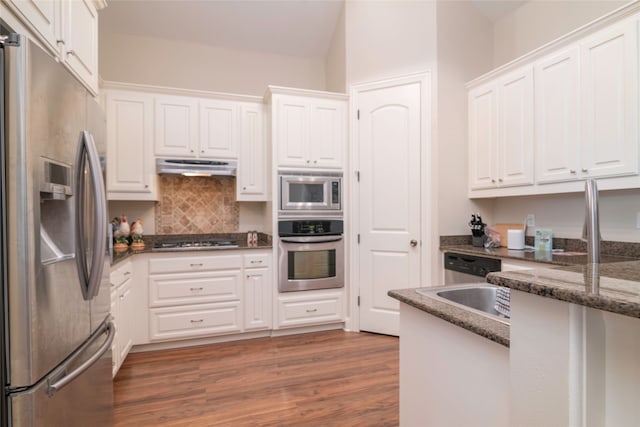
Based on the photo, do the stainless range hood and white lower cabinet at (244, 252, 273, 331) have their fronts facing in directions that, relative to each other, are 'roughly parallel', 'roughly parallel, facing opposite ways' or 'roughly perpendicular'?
roughly parallel

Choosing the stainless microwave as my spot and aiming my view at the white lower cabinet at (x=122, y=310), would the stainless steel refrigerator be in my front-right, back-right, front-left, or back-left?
front-left

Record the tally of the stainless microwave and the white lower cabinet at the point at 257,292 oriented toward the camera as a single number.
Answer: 2

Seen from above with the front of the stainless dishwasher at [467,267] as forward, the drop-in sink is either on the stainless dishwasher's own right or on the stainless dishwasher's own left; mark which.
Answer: on the stainless dishwasher's own left

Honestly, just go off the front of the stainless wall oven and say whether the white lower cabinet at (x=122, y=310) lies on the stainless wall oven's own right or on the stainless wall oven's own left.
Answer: on the stainless wall oven's own right

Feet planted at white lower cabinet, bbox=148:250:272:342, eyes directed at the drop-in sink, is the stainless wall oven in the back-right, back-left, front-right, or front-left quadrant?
front-left

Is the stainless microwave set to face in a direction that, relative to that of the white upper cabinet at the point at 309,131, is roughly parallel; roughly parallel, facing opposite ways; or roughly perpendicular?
roughly parallel

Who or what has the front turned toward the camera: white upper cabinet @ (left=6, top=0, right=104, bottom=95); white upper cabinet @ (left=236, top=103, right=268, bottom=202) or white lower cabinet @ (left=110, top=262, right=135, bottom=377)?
white upper cabinet @ (left=236, top=103, right=268, bottom=202)

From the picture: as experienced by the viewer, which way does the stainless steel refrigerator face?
facing the viewer and to the right of the viewer

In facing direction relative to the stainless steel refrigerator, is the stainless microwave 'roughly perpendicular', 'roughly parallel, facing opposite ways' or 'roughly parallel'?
roughly perpendicular

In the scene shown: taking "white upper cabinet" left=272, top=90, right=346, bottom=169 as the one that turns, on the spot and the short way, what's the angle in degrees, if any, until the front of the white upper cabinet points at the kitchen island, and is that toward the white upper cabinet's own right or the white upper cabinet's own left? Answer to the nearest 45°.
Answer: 0° — it already faces it

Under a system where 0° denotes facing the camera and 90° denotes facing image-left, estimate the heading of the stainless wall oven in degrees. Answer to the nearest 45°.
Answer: approximately 0°

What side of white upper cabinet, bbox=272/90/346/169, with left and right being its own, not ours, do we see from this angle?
front

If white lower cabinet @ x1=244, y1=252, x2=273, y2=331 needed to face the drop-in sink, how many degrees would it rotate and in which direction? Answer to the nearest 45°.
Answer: approximately 45° to its left

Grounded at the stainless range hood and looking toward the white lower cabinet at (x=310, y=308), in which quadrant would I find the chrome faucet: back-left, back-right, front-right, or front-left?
front-right
